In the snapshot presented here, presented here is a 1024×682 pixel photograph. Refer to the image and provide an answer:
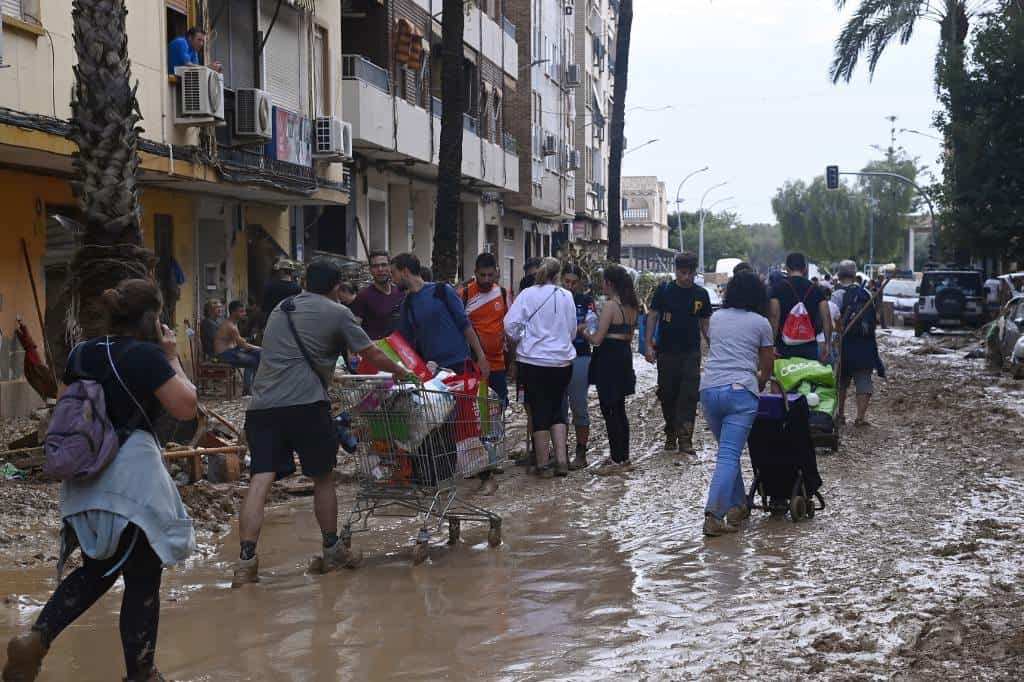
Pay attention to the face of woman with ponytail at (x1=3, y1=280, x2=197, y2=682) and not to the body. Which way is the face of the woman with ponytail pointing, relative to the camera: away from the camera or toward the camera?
away from the camera

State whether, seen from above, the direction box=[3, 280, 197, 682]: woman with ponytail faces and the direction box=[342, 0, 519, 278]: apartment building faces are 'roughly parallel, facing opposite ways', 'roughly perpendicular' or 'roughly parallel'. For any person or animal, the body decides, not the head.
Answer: roughly perpendicular

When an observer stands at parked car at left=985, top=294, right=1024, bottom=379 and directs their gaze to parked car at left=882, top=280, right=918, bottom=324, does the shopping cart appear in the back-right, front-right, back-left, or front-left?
back-left

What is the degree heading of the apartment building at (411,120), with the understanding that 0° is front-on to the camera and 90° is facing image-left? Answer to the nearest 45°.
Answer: approximately 315°

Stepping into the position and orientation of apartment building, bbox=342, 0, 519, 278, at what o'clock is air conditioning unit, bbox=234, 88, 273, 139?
The air conditioning unit is roughly at 2 o'clock from the apartment building.

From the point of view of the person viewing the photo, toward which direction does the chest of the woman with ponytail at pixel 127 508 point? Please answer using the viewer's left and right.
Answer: facing away from the viewer and to the right of the viewer

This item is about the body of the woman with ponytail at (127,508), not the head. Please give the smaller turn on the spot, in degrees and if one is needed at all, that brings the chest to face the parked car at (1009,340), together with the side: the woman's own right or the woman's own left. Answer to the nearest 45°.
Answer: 0° — they already face it

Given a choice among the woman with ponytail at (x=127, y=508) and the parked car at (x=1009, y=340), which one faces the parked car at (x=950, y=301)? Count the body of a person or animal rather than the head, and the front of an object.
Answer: the woman with ponytail
